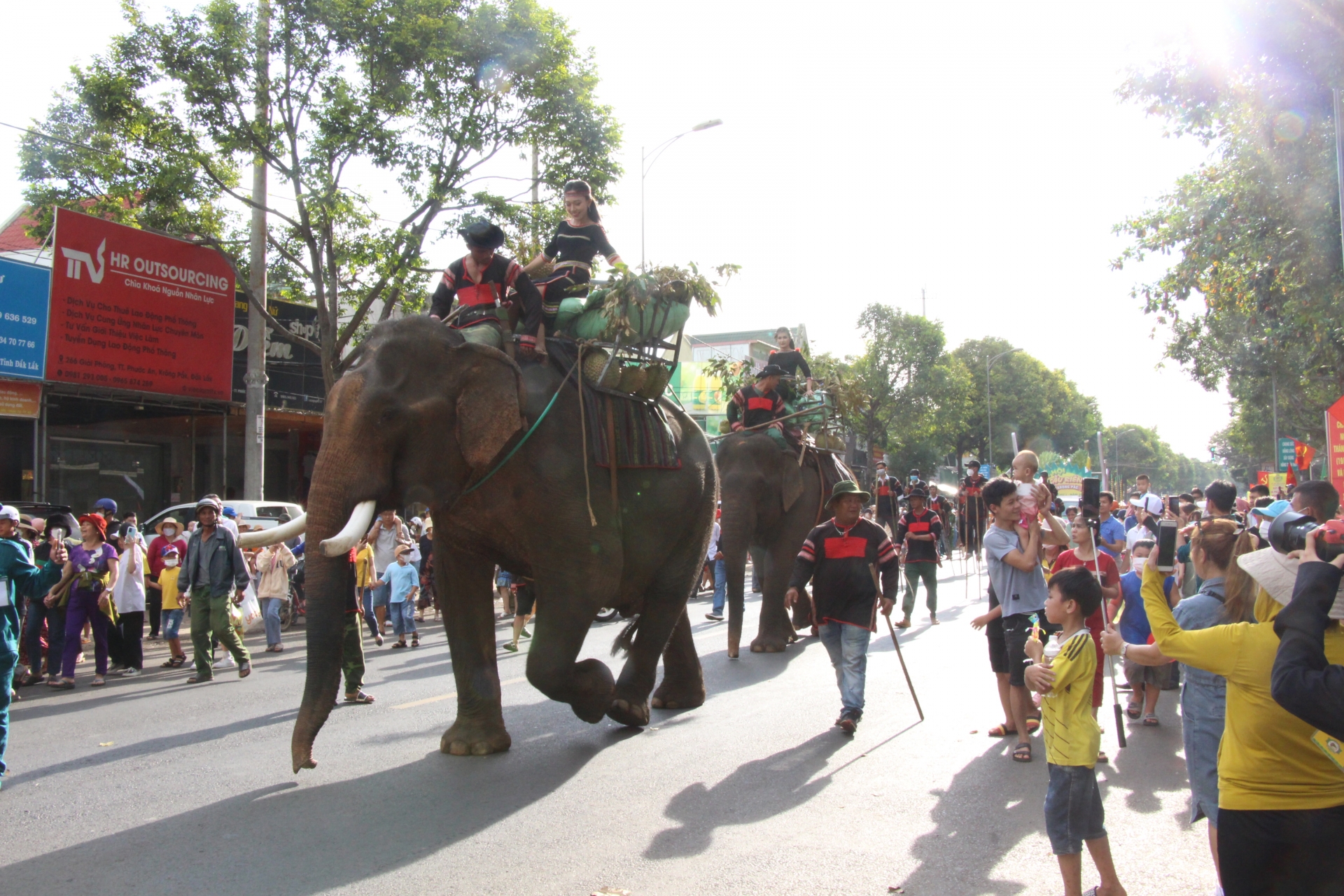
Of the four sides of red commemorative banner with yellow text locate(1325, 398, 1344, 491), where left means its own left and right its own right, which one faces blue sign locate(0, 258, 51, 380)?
right

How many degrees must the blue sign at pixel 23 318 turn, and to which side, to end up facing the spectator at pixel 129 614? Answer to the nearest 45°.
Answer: approximately 45° to its right

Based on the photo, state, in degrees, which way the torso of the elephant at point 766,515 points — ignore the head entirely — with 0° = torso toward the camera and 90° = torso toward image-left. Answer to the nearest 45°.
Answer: approximately 45°

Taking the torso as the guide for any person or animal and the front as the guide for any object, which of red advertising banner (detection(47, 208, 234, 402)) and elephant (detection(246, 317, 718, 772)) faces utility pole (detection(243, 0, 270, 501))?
the red advertising banner

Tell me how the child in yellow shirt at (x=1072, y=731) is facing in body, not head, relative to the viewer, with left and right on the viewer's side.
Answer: facing to the left of the viewer

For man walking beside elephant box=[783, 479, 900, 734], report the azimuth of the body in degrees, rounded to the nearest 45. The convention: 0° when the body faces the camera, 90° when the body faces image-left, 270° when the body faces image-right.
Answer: approximately 0°

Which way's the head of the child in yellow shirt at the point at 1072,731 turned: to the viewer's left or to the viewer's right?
to the viewer's left

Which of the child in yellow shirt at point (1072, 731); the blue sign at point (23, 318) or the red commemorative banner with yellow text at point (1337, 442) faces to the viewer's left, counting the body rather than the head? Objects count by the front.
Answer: the child in yellow shirt

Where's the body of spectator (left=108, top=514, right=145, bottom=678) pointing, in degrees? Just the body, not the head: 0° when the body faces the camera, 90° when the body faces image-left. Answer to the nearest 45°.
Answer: approximately 315°

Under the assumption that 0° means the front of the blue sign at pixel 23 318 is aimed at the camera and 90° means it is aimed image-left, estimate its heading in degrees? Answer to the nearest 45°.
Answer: approximately 315°
